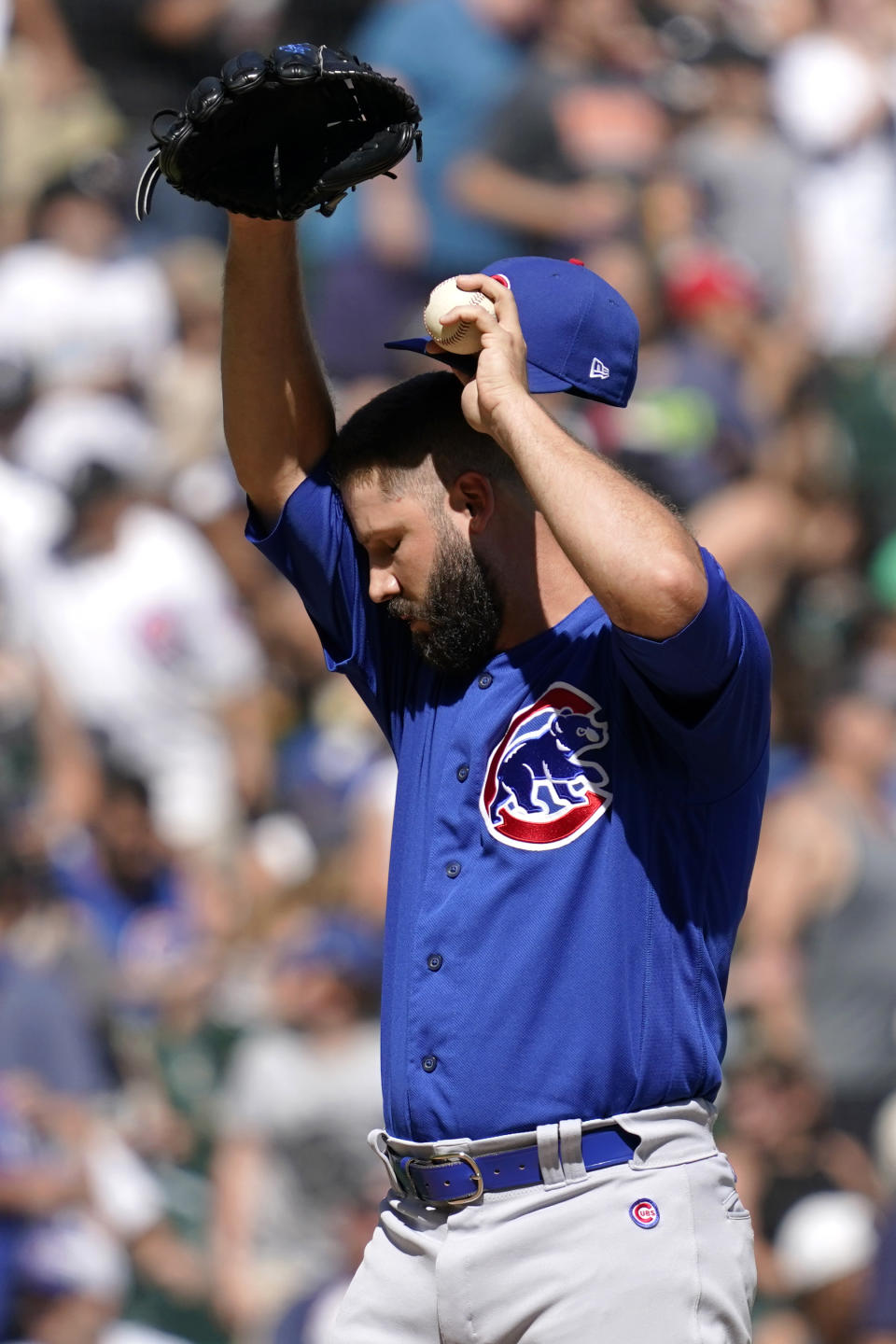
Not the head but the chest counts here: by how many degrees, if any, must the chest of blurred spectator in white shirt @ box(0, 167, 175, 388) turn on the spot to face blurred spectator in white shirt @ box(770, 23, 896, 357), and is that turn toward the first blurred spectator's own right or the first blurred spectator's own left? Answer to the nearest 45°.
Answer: approximately 90° to the first blurred spectator's own left

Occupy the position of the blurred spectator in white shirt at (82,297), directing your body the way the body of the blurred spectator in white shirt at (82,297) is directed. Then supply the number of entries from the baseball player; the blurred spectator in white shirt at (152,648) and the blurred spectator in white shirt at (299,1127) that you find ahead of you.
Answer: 3

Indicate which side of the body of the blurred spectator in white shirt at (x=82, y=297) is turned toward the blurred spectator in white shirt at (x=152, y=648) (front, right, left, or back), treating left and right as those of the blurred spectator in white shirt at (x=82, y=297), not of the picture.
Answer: front

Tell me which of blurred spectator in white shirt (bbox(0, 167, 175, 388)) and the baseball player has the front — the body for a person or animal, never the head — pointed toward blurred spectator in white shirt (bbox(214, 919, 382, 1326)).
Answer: blurred spectator in white shirt (bbox(0, 167, 175, 388))

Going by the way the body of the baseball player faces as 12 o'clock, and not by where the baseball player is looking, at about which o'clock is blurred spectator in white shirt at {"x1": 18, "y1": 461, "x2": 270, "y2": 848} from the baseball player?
The blurred spectator in white shirt is roughly at 4 o'clock from the baseball player.

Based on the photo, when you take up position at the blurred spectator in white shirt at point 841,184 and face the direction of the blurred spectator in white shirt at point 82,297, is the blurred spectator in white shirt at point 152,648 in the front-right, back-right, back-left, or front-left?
front-left

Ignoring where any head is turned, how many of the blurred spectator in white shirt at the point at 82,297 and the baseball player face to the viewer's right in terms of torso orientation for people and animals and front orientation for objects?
0

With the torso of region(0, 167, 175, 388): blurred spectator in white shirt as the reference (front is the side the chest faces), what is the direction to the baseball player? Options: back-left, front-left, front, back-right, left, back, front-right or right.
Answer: front

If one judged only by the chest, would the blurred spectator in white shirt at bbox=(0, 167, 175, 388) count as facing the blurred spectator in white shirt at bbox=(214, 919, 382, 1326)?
yes

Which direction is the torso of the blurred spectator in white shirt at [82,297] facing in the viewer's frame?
toward the camera

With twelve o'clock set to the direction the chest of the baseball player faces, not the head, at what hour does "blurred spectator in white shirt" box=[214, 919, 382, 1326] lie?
The blurred spectator in white shirt is roughly at 4 o'clock from the baseball player.
